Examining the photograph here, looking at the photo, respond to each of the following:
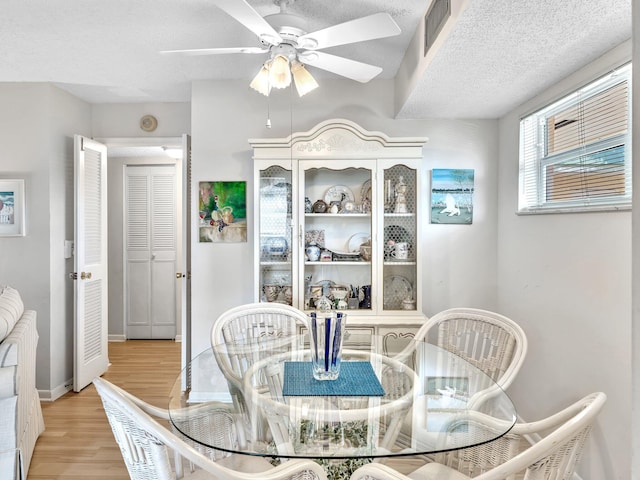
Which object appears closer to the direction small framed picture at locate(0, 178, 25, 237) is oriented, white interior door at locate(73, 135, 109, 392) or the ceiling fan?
the ceiling fan

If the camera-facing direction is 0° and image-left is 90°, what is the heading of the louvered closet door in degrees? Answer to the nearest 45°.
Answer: approximately 0°

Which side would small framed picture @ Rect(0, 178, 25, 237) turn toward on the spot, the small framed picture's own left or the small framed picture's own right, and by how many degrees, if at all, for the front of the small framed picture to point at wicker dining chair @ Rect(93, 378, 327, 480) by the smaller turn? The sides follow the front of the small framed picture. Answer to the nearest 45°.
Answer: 0° — it already faces it

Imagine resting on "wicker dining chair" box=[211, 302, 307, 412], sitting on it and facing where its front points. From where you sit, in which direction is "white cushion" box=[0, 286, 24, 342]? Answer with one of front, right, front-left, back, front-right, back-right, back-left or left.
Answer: back-right

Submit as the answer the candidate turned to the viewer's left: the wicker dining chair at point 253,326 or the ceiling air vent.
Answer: the ceiling air vent

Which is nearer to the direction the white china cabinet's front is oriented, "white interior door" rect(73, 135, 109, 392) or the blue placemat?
the blue placemat

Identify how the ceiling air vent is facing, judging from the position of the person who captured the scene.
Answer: facing to the left of the viewer

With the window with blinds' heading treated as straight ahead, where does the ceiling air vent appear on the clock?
The ceiling air vent is roughly at 12 o'clock from the window with blinds.

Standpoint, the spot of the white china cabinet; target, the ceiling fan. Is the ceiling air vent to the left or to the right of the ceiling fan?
left
